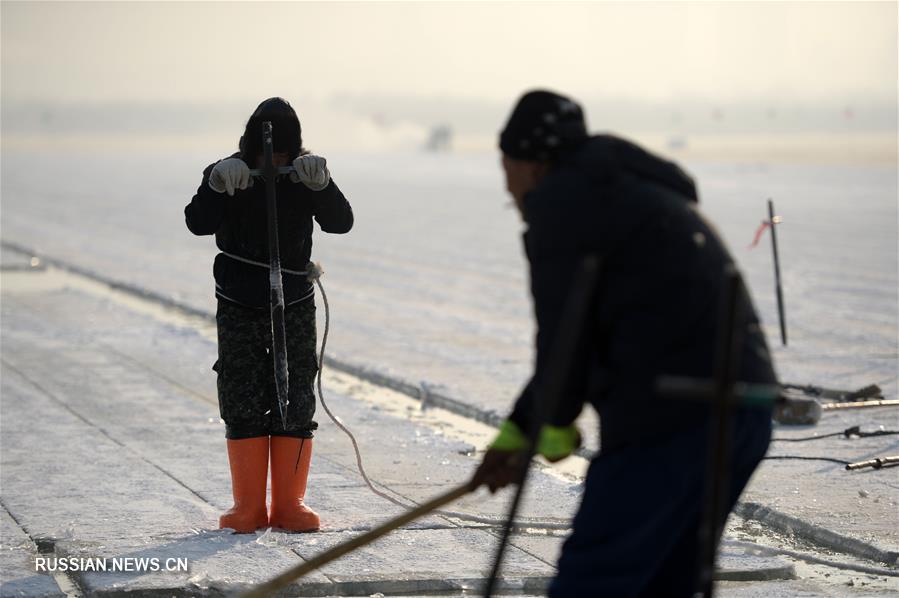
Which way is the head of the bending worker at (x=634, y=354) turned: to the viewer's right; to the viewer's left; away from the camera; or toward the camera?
to the viewer's left

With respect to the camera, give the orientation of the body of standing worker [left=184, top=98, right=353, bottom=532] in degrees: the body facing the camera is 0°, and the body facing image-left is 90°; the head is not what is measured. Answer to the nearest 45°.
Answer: approximately 0°

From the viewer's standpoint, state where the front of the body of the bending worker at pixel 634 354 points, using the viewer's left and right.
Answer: facing to the left of the viewer

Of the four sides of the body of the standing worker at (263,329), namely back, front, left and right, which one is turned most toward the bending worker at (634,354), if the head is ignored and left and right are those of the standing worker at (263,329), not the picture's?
front

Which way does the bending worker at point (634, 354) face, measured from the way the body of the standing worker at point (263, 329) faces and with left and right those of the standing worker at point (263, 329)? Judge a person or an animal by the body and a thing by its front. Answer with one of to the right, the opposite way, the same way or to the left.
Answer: to the right

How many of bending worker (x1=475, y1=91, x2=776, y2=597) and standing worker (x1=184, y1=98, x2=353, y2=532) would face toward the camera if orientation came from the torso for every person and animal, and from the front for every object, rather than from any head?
1

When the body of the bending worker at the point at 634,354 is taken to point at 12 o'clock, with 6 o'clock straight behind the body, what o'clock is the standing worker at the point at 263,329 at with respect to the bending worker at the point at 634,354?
the standing worker at the point at 263,329 is roughly at 2 o'clock from the bending worker at the point at 634,354.
